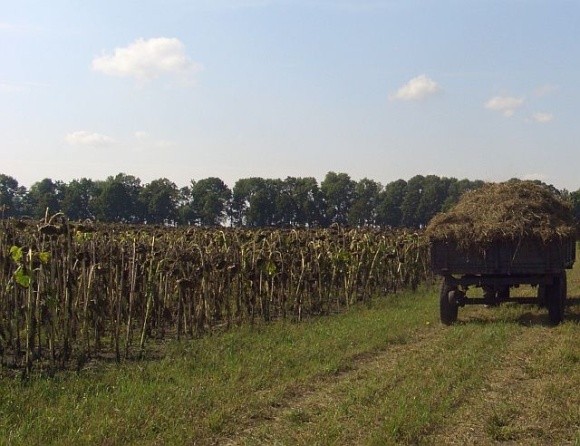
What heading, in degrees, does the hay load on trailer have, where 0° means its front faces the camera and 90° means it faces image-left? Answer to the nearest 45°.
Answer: approximately 180°
